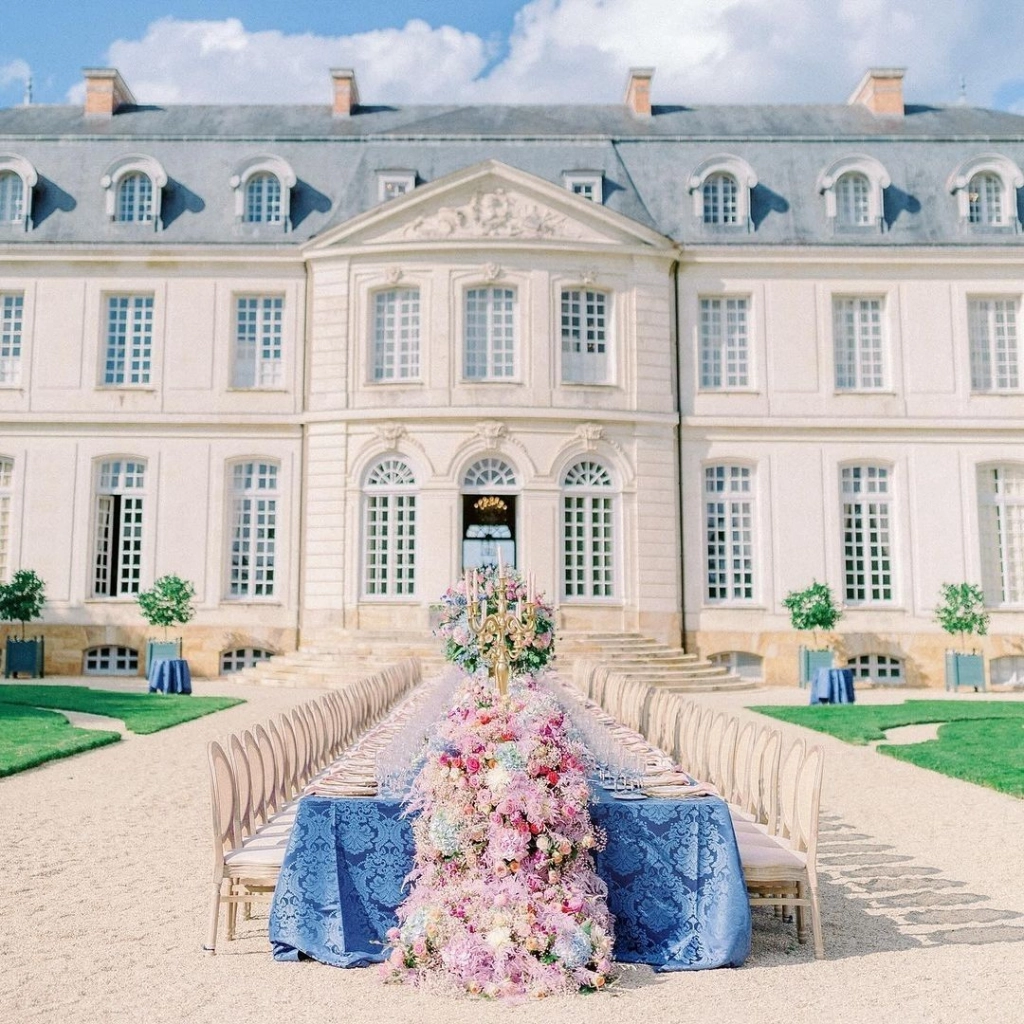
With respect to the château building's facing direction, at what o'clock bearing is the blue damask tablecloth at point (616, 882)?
The blue damask tablecloth is roughly at 12 o'clock from the château building.

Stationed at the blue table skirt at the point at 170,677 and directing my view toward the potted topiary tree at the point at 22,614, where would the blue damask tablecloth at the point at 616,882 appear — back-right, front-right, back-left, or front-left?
back-left

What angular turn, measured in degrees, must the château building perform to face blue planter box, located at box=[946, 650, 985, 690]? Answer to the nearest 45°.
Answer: approximately 90° to its left

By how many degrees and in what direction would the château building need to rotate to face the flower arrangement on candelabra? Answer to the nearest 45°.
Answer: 0° — it already faces it

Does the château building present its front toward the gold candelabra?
yes

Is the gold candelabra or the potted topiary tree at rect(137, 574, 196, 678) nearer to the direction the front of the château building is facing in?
the gold candelabra

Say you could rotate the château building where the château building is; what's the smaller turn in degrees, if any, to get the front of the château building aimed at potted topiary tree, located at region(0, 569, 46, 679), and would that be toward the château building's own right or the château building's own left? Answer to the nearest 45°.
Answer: approximately 90° to the château building's own right

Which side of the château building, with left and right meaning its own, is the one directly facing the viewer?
front

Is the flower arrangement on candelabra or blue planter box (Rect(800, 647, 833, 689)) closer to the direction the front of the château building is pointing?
the flower arrangement on candelabra

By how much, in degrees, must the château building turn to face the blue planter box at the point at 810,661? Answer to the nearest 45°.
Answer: approximately 90° to its left

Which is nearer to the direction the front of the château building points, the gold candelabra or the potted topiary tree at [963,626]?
the gold candelabra
